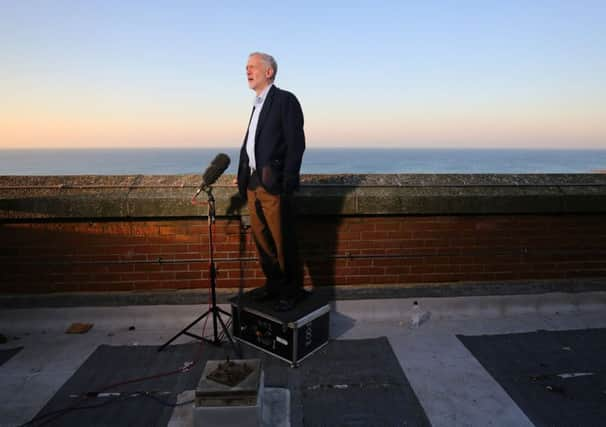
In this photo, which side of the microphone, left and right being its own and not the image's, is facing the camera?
right

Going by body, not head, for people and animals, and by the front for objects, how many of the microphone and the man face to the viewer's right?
1

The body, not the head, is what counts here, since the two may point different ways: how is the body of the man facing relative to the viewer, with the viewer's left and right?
facing the viewer and to the left of the viewer

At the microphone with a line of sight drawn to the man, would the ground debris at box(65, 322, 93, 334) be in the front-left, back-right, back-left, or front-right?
back-left

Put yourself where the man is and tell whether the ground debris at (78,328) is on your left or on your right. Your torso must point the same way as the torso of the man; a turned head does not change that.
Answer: on your right
